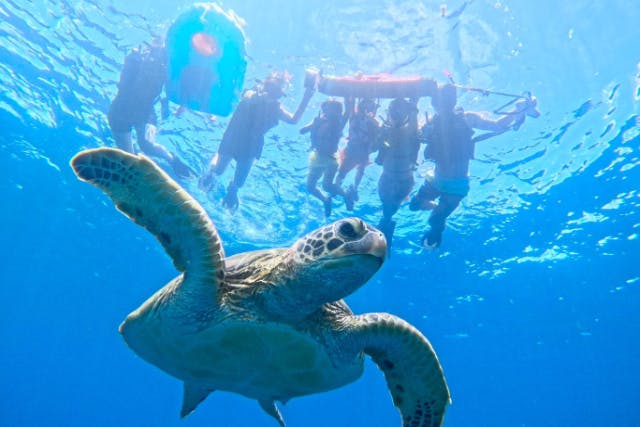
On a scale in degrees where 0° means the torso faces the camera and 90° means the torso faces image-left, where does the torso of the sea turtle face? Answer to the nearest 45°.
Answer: approximately 315°
